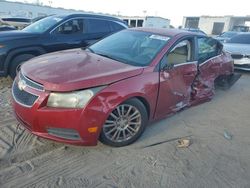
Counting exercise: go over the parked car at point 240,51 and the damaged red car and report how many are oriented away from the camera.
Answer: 0

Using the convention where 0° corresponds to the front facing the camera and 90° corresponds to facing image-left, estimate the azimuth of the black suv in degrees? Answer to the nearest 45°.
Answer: approximately 45°

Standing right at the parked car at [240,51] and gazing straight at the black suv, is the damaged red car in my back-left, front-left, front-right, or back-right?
front-left

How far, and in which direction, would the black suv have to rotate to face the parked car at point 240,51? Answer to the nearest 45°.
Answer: approximately 135° to its left

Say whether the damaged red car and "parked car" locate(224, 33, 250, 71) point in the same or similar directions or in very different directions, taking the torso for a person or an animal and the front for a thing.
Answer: same or similar directions

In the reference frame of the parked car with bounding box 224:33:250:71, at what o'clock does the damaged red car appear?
The damaged red car is roughly at 1 o'clock from the parked car.

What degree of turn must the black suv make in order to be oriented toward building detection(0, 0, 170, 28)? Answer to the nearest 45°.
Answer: approximately 135° to its right

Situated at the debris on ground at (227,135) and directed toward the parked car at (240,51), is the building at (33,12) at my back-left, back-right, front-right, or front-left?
front-left

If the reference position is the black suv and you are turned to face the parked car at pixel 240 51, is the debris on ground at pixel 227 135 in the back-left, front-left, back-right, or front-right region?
front-right

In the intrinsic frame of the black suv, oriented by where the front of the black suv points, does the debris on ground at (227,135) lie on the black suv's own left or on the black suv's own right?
on the black suv's own left

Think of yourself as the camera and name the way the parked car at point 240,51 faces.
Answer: facing the viewer and to the left of the viewer

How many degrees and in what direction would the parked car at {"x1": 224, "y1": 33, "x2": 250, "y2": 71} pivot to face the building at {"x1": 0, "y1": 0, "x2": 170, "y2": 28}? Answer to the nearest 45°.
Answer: approximately 90° to its right
